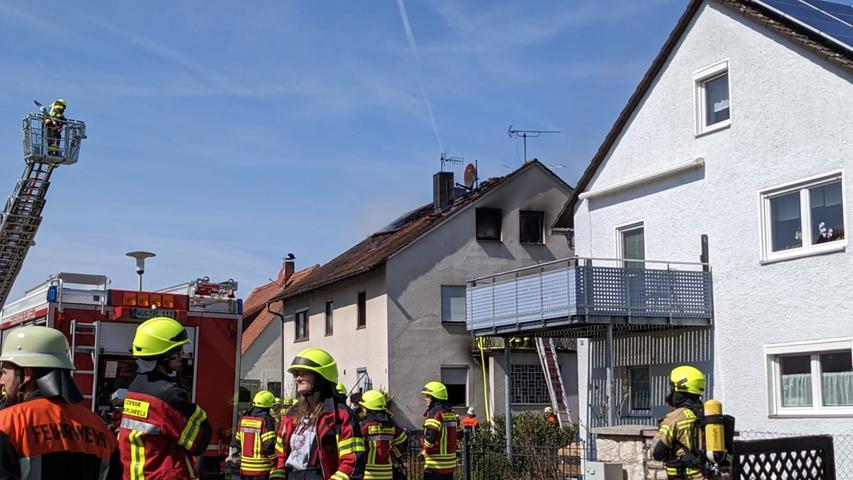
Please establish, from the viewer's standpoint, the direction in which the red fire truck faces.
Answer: facing away from the viewer and to the left of the viewer

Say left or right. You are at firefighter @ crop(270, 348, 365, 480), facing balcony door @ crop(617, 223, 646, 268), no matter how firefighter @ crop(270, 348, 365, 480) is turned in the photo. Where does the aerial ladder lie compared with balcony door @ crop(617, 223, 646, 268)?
left

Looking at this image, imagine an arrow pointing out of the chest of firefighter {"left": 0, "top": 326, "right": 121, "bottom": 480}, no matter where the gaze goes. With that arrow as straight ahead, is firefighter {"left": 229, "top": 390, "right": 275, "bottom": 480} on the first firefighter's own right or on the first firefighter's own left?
on the first firefighter's own right

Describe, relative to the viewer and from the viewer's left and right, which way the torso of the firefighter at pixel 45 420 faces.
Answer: facing away from the viewer and to the left of the viewer

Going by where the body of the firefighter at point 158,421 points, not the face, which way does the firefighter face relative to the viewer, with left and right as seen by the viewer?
facing away from the viewer and to the right of the viewer

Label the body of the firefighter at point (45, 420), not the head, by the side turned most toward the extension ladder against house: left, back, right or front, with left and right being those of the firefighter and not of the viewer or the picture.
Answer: right

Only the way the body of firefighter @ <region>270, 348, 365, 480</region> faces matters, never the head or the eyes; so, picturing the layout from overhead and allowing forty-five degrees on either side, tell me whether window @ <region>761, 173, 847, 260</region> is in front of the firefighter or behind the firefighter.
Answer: behind
